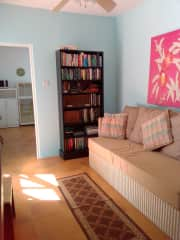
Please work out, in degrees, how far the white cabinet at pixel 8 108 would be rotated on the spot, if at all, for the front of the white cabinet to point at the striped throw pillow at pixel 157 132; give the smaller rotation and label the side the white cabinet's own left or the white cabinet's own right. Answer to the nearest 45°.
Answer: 0° — it already faces it

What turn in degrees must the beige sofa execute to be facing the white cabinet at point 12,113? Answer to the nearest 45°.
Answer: approximately 90° to its right

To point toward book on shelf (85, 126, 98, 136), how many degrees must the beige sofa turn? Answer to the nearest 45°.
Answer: approximately 90° to its right

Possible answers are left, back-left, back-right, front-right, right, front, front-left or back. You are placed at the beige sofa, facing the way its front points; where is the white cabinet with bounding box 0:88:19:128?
right

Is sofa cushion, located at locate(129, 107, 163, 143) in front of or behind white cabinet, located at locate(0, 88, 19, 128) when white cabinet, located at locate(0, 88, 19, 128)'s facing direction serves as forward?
in front

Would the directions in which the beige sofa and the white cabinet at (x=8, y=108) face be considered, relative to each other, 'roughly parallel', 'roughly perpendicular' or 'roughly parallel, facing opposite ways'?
roughly perpendicular

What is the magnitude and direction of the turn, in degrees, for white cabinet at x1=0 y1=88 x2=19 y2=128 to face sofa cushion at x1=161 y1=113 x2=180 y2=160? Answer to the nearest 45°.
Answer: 0° — it already faces it
